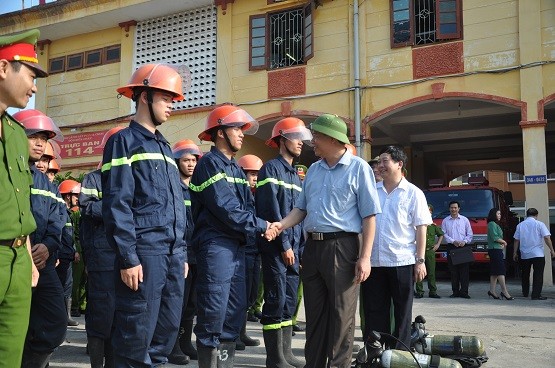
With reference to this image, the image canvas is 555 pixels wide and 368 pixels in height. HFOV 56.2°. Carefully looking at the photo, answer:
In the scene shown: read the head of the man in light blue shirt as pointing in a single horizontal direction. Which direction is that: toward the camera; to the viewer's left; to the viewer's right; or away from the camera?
to the viewer's left

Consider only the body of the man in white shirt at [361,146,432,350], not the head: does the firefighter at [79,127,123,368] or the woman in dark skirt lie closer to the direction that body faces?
the firefighter

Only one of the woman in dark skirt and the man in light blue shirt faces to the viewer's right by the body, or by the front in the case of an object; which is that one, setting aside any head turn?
the woman in dark skirt

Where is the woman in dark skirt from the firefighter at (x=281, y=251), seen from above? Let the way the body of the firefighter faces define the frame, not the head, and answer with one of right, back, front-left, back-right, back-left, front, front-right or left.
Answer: left

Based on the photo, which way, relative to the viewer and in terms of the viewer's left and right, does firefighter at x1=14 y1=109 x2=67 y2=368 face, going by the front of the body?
facing the viewer and to the right of the viewer

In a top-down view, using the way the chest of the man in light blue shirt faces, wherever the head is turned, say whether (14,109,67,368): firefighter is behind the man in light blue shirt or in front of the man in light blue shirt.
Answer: in front

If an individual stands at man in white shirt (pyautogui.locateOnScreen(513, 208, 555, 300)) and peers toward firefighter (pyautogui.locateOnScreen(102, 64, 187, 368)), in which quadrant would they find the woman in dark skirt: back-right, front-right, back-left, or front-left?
front-right

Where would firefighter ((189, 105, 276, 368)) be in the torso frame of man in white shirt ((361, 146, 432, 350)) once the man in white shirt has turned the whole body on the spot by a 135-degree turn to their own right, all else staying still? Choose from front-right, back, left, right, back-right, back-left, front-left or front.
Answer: back-left

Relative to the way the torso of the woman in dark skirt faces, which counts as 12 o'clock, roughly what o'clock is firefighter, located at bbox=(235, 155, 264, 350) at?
The firefighter is roughly at 4 o'clock from the woman in dark skirt.

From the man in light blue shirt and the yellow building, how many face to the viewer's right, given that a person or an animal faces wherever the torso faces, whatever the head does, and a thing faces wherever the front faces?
0

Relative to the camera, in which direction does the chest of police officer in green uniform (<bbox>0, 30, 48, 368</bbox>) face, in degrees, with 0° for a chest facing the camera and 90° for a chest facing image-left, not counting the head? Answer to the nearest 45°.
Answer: approximately 315°

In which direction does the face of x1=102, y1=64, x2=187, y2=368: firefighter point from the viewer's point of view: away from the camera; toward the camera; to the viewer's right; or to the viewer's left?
to the viewer's right

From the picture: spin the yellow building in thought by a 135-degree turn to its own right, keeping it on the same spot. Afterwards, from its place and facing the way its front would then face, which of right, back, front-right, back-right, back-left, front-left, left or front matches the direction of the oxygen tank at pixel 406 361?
back

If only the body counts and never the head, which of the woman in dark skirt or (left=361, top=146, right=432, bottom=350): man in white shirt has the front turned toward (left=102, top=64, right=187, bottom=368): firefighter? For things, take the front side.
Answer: the man in white shirt

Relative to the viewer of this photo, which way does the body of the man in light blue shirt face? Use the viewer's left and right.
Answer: facing the viewer and to the left of the viewer

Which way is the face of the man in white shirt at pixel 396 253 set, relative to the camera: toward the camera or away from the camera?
toward the camera

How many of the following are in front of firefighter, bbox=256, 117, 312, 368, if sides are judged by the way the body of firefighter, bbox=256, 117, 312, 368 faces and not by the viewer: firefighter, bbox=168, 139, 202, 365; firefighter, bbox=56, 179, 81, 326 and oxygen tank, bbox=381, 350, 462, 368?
1
